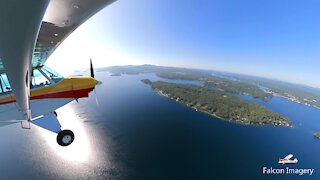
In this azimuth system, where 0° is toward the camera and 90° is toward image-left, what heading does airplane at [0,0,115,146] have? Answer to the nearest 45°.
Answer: approximately 270°
